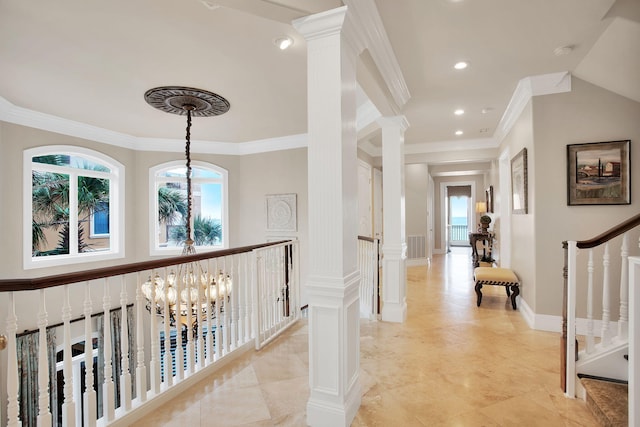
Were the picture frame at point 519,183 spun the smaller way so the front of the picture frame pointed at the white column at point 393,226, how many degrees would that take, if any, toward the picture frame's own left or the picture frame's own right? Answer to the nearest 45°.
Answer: approximately 45° to the picture frame's own left

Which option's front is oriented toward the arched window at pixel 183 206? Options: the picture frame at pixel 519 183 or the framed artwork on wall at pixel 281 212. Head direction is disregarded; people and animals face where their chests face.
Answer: the picture frame

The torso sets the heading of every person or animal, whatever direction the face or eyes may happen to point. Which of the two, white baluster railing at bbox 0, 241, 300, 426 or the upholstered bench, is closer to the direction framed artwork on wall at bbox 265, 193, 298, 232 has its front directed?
the white baluster railing

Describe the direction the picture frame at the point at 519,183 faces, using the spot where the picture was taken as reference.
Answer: facing to the left of the viewer

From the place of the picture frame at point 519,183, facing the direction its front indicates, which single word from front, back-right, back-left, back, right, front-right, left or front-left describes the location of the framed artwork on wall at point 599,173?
back-left

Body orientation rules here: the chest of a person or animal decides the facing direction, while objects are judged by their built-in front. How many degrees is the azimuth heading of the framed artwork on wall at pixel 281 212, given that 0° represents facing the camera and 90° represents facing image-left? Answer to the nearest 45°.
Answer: approximately 0°

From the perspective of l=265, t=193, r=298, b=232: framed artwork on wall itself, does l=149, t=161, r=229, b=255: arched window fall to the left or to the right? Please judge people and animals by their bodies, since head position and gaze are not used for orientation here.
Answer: on its right

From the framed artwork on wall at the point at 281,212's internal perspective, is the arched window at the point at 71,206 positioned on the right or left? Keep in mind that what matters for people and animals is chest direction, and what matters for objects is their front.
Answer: on its right

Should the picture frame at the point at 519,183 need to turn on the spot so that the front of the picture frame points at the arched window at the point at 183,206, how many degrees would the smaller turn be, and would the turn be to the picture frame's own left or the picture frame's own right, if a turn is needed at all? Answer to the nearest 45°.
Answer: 0° — it already faces it

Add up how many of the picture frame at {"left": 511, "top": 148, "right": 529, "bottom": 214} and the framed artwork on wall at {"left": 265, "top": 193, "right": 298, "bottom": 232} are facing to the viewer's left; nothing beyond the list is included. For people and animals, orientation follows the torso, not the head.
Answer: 1

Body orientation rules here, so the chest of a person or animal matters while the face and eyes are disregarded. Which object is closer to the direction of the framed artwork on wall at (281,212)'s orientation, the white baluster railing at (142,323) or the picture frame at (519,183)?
the white baluster railing
